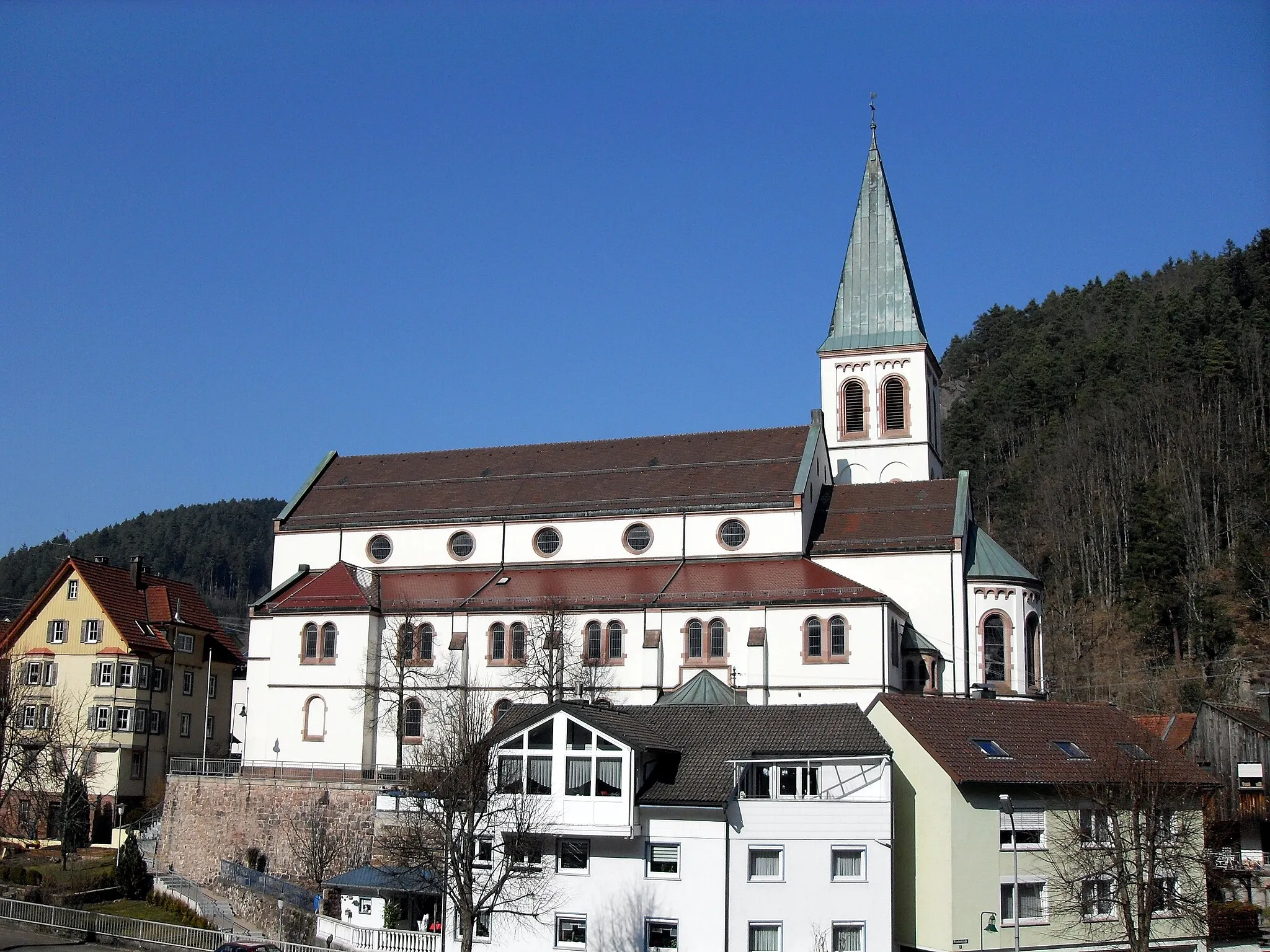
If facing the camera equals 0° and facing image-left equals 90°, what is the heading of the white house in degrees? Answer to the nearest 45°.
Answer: approximately 0°

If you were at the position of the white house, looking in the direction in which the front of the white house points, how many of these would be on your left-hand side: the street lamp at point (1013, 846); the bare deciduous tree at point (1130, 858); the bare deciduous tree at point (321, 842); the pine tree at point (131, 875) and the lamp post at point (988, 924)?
3

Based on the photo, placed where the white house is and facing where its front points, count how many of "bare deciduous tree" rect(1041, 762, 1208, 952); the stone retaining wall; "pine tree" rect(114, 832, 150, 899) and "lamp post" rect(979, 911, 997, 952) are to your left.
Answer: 2

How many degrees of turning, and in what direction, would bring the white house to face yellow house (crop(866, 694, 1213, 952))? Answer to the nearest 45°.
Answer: approximately 90° to its left

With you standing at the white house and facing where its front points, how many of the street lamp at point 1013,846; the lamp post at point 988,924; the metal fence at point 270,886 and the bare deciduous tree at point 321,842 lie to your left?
2

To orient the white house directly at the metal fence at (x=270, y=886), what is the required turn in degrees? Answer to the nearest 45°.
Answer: approximately 135° to its right

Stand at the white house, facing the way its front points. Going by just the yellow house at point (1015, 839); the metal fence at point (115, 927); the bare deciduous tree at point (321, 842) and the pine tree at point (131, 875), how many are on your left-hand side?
1

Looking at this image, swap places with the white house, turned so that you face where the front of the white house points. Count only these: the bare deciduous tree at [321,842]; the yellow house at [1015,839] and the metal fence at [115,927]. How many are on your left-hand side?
1

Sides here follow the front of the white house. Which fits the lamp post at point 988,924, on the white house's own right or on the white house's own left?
on the white house's own left

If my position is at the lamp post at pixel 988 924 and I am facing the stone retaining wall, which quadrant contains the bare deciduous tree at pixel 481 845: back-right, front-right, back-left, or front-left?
front-left

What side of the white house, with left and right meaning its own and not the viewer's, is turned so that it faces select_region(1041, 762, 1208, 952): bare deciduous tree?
left

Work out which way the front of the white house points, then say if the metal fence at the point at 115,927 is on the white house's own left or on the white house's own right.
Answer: on the white house's own right

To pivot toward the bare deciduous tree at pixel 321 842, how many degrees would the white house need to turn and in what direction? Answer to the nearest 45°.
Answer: approximately 135° to its right

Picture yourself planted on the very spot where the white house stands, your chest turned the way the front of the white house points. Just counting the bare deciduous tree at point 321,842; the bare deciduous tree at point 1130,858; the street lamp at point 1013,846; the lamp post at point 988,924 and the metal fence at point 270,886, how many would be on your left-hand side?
3
